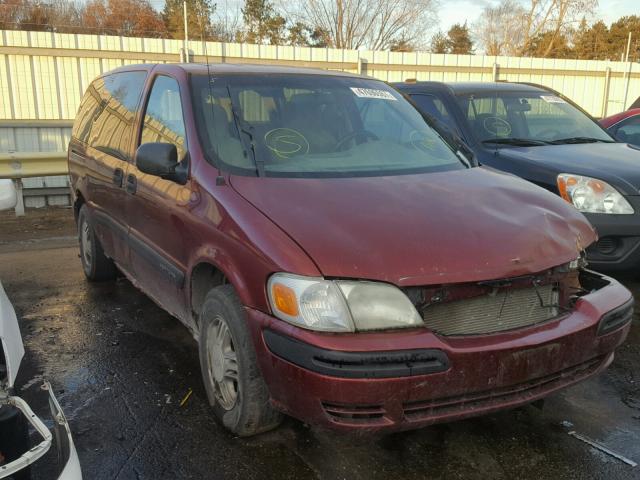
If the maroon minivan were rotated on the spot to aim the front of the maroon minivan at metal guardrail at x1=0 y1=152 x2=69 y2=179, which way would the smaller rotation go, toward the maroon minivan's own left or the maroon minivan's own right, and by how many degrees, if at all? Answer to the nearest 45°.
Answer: approximately 180°

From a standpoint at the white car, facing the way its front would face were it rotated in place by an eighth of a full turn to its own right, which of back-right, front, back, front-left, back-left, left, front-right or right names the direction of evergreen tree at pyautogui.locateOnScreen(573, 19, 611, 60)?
back-left

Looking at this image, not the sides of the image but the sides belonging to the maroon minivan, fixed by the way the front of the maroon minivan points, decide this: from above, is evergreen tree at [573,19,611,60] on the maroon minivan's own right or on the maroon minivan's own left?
on the maroon minivan's own left

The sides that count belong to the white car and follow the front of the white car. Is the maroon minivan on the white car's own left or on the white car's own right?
on the white car's own left

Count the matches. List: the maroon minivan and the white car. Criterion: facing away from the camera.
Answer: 0

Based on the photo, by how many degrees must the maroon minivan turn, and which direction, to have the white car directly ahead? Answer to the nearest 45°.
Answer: approximately 90° to its right

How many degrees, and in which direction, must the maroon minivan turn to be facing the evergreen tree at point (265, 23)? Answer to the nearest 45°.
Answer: approximately 135° to its left

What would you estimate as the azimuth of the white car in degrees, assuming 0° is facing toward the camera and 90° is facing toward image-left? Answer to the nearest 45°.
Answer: approximately 315°

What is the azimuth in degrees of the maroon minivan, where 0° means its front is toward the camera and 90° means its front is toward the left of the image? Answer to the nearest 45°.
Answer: approximately 315°

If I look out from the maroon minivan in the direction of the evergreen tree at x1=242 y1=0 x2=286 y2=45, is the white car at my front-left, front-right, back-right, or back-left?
back-left

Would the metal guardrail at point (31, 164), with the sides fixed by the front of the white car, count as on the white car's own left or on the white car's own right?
on the white car's own left
